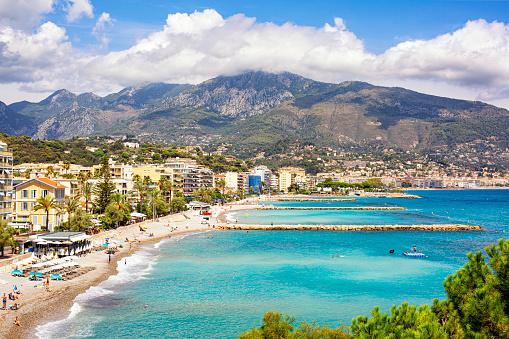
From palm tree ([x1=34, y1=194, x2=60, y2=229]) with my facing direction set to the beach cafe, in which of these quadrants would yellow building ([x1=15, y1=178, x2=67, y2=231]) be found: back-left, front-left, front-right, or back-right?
back-right

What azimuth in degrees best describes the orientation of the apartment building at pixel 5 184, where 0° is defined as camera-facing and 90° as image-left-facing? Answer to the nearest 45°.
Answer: approximately 315°
